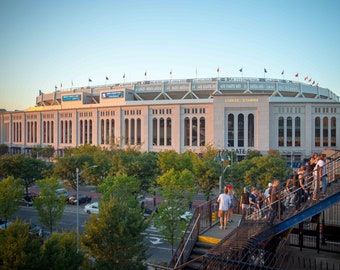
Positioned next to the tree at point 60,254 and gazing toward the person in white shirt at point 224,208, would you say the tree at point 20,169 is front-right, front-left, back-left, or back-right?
back-left

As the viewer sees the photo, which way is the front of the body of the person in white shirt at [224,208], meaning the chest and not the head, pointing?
away from the camera

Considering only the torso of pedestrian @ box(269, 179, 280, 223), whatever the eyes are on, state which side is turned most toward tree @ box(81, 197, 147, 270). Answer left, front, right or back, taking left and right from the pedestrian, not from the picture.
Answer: front

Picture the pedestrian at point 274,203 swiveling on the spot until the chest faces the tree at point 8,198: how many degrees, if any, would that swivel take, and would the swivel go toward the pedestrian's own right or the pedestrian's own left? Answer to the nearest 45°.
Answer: approximately 45° to the pedestrian's own right

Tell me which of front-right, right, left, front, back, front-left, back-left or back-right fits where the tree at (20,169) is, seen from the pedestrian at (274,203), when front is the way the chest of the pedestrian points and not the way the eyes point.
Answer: front-right

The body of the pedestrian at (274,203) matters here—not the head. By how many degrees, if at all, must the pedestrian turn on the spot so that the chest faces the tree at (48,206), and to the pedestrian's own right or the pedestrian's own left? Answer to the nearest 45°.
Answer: approximately 45° to the pedestrian's own right

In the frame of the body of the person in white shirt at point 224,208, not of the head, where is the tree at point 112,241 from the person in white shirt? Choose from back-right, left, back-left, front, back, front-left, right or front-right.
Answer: left

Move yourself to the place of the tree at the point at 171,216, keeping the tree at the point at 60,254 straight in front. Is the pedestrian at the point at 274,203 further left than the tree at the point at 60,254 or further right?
left
